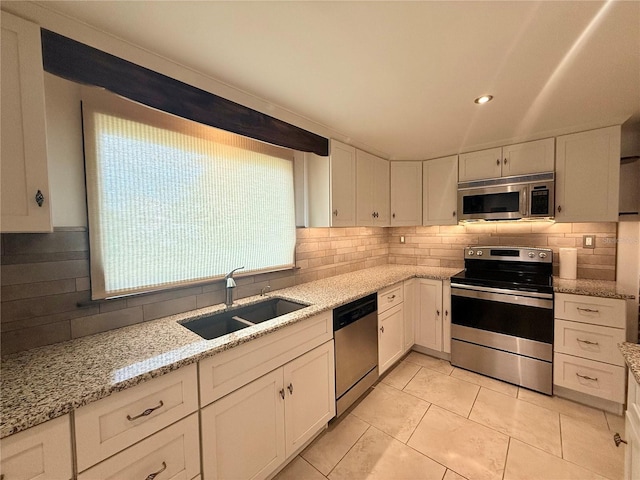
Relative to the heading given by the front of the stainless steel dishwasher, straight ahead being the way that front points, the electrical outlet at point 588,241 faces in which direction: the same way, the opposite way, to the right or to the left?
to the right

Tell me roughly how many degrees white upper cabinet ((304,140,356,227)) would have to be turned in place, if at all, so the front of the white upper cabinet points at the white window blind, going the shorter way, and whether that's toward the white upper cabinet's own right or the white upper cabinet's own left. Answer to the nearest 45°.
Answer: approximately 90° to the white upper cabinet's own right

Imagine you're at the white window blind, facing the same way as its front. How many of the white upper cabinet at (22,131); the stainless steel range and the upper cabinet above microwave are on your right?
1

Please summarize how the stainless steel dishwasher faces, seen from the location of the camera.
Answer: facing the viewer and to the right of the viewer

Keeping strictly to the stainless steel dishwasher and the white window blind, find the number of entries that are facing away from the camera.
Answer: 0

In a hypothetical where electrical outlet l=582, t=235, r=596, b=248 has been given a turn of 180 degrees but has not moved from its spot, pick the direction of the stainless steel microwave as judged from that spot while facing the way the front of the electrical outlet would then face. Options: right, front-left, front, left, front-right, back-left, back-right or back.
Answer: back-left

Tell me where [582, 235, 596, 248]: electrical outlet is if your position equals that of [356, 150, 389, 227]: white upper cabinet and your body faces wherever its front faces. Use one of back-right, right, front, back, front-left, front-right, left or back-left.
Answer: front-left

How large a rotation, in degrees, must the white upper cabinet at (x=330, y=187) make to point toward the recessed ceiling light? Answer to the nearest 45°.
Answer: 0° — it already faces it

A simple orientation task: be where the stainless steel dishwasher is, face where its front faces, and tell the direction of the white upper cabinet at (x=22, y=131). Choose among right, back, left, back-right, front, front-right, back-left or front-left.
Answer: right

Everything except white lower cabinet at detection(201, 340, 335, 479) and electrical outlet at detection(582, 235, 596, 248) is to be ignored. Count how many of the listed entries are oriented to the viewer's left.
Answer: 0

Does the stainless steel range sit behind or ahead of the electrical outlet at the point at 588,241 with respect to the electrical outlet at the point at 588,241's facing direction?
ahead

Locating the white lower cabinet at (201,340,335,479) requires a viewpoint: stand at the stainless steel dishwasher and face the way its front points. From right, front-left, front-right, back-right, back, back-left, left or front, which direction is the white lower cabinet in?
right
